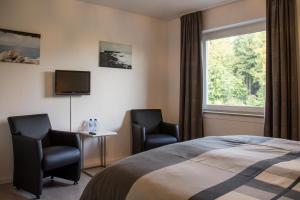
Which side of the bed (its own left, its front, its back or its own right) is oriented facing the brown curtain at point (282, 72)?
right

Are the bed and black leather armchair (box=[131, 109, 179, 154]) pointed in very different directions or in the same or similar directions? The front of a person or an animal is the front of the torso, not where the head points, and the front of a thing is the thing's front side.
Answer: very different directions

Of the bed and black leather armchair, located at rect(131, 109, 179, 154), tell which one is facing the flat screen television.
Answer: the bed

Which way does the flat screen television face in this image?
toward the camera

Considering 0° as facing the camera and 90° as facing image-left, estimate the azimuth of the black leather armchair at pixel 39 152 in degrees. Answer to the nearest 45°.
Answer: approximately 315°

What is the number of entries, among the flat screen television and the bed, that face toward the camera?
1

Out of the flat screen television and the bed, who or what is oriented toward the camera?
the flat screen television

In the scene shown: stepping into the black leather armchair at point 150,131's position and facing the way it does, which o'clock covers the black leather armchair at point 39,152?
the black leather armchair at point 39,152 is roughly at 3 o'clock from the black leather armchair at point 150,131.

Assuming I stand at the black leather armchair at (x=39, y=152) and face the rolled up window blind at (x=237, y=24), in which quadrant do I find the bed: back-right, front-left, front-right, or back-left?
front-right

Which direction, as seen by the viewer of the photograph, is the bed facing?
facing away from the viewer and to the left of the viewer

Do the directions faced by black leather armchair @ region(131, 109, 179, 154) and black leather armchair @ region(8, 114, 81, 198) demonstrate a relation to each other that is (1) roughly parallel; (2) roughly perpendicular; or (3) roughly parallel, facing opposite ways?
roughly parallel

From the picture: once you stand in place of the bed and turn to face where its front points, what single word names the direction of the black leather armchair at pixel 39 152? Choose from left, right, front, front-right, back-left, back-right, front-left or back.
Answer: front
